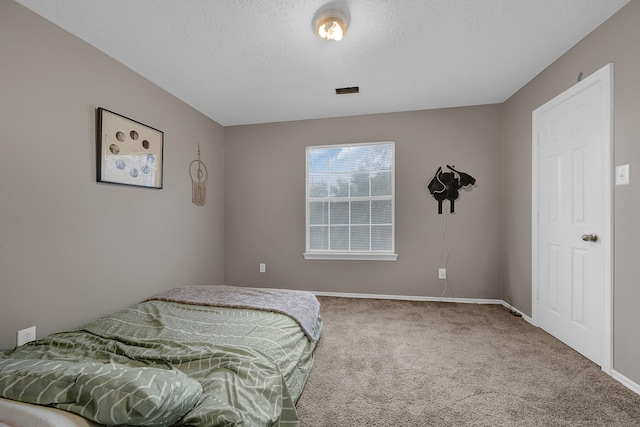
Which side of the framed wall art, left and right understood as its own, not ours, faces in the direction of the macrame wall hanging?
left

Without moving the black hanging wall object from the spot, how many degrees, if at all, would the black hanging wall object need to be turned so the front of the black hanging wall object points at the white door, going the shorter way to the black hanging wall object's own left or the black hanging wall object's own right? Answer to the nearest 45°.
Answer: approximately 45° to the black hanging wall object's own left

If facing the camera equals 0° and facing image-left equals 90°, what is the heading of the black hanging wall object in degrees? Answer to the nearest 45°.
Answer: approximately 0°

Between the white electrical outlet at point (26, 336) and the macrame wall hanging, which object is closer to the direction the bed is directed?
the macrame wall hanging

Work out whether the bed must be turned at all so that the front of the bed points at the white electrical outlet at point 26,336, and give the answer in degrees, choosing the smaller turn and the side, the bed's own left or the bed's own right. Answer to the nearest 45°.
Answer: approximately 90° to the bed's own left

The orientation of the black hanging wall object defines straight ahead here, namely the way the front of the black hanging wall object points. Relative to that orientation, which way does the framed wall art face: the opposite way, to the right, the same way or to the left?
to the left

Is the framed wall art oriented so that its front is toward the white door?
yes

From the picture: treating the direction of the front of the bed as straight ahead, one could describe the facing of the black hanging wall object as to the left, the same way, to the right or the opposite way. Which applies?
the opposite way

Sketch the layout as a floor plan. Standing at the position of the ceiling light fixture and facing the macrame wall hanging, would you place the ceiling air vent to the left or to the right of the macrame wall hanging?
right

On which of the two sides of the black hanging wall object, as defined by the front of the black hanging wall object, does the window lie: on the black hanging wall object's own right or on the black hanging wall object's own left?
on the black hanging wall object's own right
